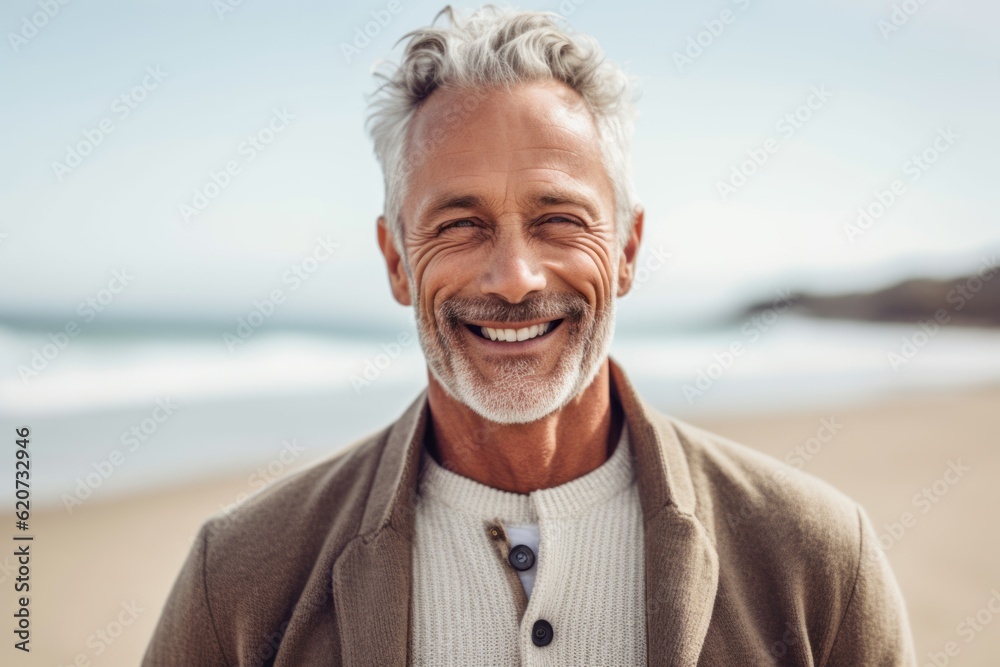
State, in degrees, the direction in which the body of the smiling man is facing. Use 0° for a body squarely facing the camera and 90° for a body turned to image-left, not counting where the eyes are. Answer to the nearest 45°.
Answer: approximately 0°
